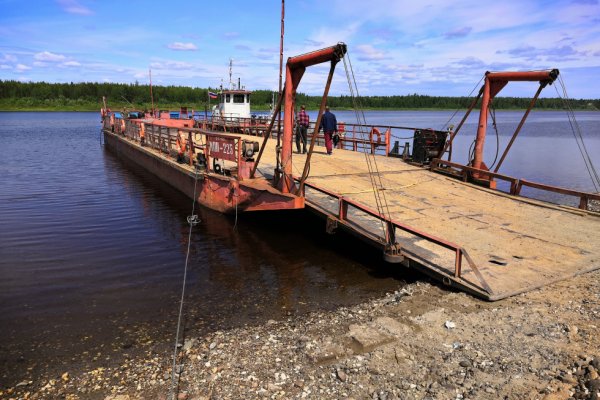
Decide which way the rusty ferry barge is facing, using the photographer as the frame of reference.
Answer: facing the viewer and to the right of the viewer
